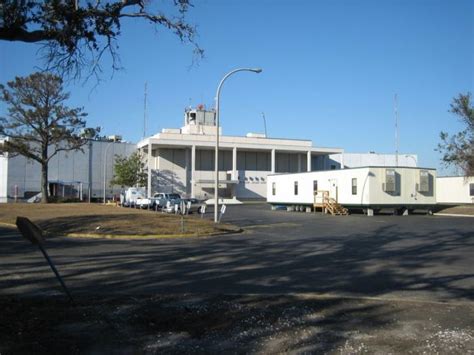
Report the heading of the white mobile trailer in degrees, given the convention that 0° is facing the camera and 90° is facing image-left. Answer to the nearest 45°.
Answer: approximately 45°
